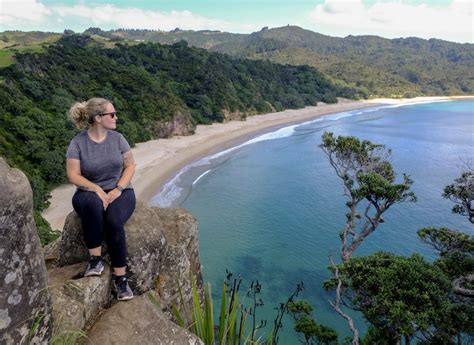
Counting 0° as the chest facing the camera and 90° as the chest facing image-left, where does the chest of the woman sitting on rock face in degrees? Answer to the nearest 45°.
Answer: approximately 0°

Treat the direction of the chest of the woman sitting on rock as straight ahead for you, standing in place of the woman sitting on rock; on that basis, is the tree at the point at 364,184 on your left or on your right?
on your left

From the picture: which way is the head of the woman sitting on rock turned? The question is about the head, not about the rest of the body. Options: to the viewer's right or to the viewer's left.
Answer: to the viewer's right
